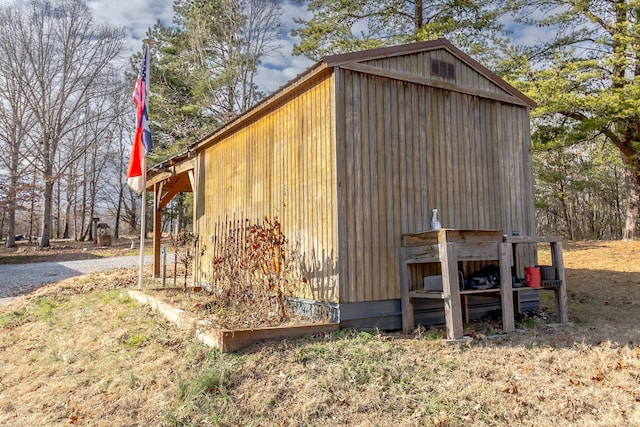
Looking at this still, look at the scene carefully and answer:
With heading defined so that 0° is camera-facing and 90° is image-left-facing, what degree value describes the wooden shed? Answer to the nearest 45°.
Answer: approximately 135°

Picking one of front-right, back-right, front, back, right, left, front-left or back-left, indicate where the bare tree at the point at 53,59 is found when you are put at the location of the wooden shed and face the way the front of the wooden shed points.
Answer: front

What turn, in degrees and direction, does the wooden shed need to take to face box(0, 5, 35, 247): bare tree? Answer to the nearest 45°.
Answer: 0° — it already faces it

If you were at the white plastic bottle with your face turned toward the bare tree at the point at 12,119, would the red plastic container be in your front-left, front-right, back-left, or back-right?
back-right
